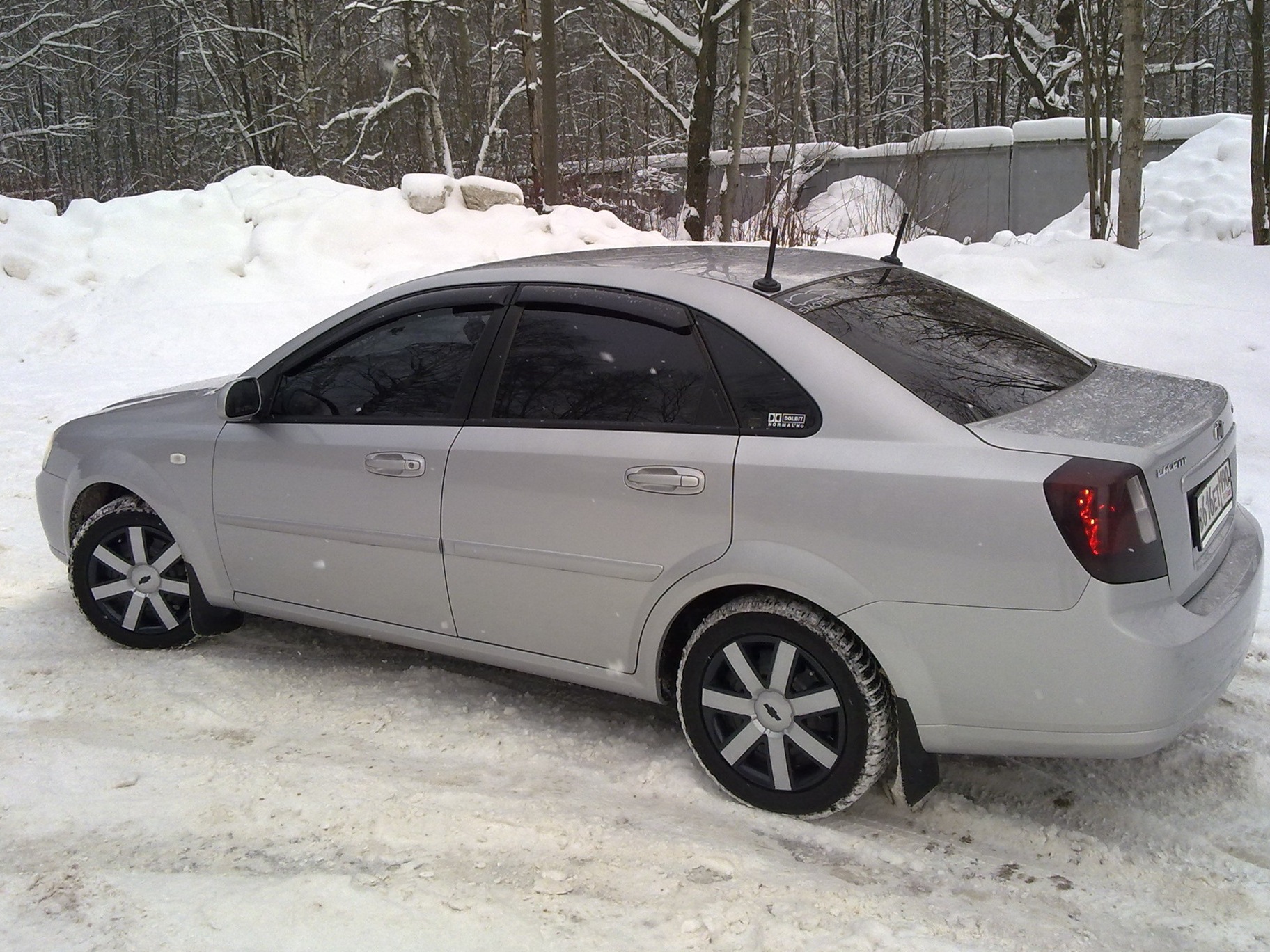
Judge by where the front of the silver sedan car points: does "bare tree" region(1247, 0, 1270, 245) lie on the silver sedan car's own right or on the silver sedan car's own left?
on the silver sedan car's own right

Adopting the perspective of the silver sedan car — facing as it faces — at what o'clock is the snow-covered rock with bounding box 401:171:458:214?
The snow-covered rock is roughly at 1 o'clock from the silver sedan car.

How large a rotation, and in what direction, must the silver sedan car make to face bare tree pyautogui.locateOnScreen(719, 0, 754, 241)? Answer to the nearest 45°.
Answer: approximately 45° to its right

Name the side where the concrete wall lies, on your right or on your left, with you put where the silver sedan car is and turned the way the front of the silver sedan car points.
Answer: on your right

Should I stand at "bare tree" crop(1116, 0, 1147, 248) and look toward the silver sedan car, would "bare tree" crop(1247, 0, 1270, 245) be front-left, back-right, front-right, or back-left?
back-left

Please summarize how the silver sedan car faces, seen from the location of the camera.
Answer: facing away from the viewer and to the left of the viewer

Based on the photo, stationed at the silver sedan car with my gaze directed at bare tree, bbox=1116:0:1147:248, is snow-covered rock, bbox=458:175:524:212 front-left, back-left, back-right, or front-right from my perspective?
front-left

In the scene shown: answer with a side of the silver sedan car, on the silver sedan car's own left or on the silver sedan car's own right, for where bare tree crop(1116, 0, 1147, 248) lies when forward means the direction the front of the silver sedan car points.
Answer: on the silver sedan car's own right

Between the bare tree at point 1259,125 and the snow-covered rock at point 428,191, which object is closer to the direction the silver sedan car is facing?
the snow-covered rock
